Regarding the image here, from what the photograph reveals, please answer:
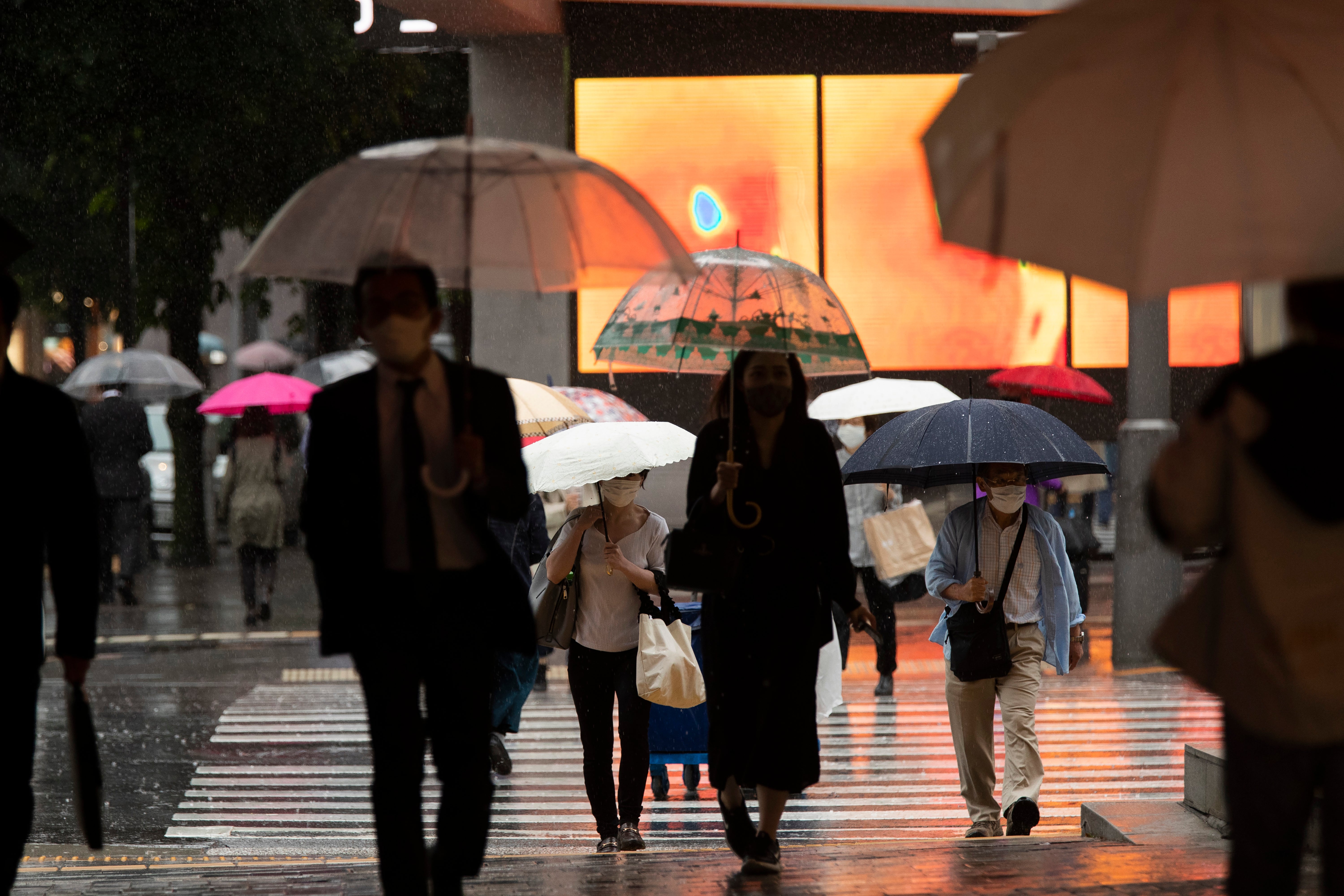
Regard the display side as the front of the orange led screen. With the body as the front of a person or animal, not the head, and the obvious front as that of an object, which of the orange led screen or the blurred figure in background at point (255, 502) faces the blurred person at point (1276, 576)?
the orange led screen

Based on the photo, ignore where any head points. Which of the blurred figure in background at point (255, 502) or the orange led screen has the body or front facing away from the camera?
the blurred figure in background

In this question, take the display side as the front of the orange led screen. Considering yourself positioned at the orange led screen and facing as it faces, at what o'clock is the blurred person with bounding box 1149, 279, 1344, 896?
The blurred person is roughly at 12 o'clock from the orange led screen.

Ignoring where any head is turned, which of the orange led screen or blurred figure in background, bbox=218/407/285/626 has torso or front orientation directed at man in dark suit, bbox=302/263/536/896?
the orange led screen

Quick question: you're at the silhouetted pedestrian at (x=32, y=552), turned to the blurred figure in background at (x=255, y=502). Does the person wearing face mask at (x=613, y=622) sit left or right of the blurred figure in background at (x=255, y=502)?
right

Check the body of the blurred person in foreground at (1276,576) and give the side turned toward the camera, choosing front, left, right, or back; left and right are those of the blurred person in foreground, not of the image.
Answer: back

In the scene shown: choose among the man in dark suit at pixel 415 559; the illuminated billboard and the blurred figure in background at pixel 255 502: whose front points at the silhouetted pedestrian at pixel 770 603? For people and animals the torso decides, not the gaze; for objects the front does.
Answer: the illuminated billboard
